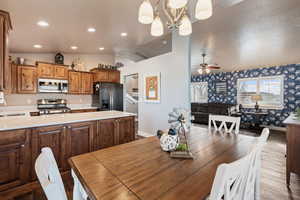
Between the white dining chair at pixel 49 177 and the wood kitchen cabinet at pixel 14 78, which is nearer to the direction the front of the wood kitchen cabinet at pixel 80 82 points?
the white dining chair

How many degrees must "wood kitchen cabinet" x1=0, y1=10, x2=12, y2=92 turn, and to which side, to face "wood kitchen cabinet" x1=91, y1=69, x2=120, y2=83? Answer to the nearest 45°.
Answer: approximately 45° to its left

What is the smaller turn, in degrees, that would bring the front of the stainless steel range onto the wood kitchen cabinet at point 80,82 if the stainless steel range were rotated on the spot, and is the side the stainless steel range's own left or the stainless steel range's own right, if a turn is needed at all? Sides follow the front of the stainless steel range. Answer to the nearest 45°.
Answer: approximately 90° to the stainless steel range's own left

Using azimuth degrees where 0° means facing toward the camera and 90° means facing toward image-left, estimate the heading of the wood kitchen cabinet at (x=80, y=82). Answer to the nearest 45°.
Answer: approximately 0°

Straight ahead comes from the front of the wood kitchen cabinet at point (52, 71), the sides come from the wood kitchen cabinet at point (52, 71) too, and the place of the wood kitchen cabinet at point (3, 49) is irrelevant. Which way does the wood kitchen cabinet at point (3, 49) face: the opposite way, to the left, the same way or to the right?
to the left

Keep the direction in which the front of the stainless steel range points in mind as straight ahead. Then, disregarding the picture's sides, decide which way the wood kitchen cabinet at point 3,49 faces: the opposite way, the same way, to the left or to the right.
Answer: to the left

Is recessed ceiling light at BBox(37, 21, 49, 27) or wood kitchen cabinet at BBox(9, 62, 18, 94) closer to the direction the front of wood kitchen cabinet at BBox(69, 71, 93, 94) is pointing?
the recessed ceiling light

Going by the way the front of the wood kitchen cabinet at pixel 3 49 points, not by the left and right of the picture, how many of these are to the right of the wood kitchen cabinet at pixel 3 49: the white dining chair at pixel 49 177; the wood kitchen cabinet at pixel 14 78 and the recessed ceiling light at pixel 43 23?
1

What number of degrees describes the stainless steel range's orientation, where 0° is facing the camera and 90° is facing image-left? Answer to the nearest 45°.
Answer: approximately 0°
